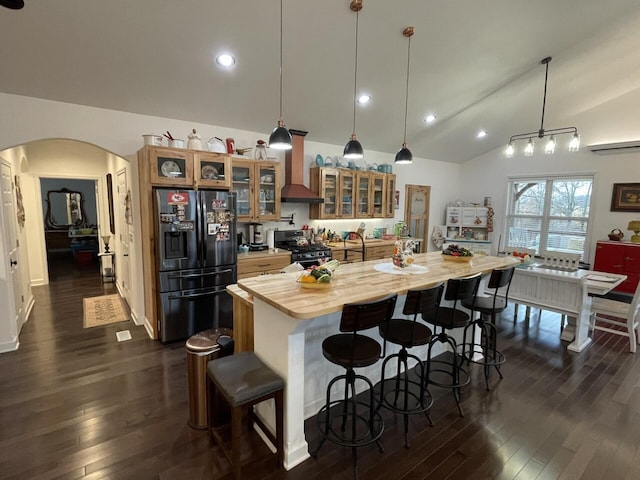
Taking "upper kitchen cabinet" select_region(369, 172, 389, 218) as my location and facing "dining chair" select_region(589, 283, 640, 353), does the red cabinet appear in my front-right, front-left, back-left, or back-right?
front-left

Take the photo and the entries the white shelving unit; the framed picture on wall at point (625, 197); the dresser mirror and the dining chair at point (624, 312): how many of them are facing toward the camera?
3

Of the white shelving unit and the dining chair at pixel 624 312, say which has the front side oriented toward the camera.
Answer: the white shelving unit

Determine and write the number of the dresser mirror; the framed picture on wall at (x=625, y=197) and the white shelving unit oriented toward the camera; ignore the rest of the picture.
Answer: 3

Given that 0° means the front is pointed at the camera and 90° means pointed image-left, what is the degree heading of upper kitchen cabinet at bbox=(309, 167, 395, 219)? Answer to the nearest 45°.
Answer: approximately 315°

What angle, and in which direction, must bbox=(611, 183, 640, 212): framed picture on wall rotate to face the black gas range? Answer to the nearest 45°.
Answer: approximately 45° to its right

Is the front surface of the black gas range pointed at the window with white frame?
no

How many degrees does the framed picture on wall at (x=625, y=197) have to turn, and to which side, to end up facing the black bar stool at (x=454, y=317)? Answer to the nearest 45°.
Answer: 0° — it already faces it

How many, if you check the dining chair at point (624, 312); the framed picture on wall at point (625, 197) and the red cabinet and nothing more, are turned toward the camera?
2

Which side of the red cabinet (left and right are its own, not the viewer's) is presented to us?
front

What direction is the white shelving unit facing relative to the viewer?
toward the camera

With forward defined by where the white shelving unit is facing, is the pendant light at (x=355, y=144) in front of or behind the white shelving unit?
in front

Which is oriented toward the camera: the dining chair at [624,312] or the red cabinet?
the red cabinet

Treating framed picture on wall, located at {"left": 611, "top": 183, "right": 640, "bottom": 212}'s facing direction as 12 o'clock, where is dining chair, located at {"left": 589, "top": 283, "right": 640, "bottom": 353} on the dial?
The dining chair is roughly at 12 o'clock from the framed picture on wall.
